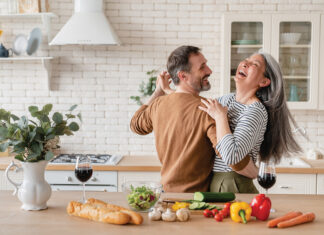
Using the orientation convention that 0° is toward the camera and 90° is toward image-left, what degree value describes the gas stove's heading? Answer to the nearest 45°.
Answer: approximately 0°

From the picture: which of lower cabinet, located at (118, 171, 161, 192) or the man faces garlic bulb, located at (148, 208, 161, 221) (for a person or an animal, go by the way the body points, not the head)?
the lower cabinet

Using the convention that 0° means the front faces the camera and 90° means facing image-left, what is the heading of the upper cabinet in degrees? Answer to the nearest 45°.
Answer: approximately 0°

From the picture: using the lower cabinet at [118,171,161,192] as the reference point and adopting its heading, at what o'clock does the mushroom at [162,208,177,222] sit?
The mushroom is roughly at 12 o'clock from the lower cabinet.

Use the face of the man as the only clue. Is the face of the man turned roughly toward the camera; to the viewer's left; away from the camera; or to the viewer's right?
to the viewer's right

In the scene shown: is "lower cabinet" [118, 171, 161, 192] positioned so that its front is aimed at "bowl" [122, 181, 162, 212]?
yes

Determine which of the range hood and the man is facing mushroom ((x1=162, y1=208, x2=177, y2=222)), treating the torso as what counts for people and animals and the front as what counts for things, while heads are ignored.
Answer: the range hood

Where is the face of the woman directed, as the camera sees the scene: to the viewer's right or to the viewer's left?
to the viewer's left

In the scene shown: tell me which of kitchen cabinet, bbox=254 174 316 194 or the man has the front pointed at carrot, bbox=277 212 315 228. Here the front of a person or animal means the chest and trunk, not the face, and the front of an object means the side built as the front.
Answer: the kitchen cabinet
